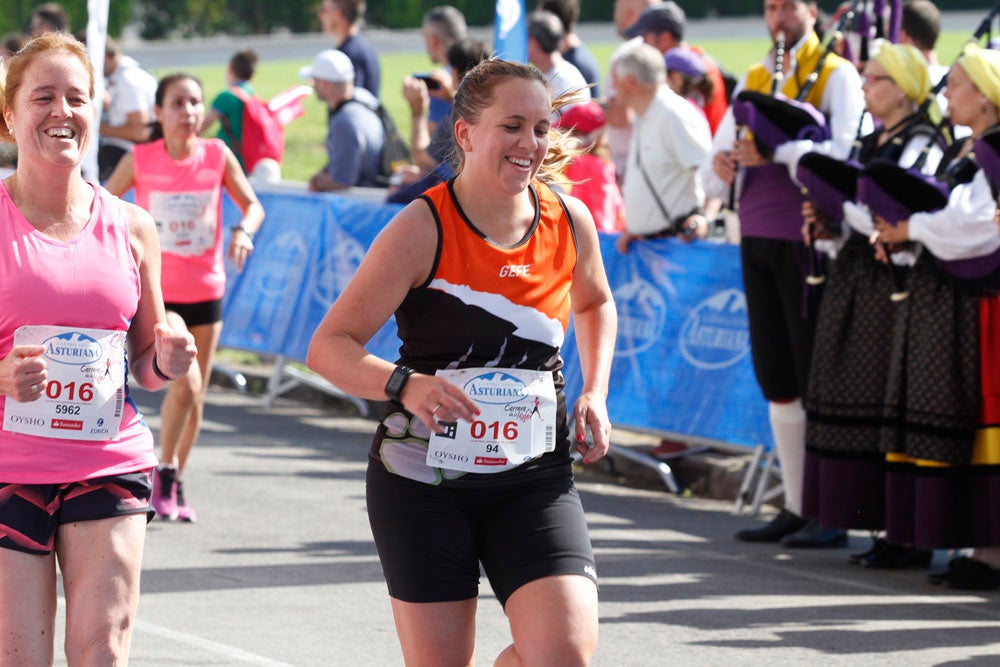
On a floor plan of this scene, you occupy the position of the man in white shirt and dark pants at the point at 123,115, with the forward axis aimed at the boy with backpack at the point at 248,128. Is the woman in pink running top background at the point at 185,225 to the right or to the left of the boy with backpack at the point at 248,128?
right

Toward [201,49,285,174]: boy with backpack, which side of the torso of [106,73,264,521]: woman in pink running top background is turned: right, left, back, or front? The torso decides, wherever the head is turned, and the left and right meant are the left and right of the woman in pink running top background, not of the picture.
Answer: back

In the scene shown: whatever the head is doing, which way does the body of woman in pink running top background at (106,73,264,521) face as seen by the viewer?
toward the camera

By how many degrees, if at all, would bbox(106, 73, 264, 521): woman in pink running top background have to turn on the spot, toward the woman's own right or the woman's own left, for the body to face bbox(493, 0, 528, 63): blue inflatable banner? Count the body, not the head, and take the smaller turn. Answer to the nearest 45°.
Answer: approximately 135° to the woman's own left

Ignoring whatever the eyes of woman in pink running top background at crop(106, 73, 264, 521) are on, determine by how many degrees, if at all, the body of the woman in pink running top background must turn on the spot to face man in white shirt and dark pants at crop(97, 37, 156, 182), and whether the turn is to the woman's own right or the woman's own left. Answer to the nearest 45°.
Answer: approximately 180°

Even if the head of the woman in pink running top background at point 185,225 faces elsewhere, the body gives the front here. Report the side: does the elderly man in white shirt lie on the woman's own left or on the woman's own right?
on the woman's own left

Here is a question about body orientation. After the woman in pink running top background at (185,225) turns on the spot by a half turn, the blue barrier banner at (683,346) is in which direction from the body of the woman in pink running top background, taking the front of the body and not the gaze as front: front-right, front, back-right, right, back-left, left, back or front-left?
right

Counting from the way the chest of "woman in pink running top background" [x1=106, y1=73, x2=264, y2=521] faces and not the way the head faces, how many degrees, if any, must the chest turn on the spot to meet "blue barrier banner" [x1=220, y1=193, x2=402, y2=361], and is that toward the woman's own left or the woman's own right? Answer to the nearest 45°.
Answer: approximately 180°

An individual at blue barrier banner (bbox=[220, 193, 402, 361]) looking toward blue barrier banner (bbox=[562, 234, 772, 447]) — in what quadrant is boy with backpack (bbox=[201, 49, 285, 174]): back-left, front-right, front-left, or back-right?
back-left

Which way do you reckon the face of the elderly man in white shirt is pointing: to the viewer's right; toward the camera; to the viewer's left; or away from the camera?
to the viewer's left
